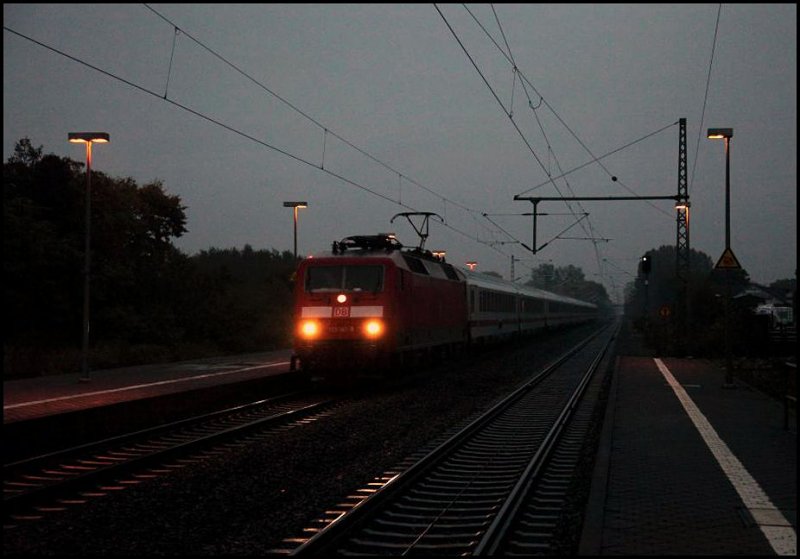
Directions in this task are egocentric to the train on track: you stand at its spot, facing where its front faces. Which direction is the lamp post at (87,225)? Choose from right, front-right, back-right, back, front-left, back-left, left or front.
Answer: front-right

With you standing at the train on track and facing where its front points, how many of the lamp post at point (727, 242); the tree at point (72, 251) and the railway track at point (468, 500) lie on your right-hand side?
1

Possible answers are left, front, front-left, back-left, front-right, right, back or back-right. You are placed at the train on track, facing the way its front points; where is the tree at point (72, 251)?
right

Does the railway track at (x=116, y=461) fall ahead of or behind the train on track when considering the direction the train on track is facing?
ahead

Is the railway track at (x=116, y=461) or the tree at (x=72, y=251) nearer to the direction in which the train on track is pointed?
the railway track

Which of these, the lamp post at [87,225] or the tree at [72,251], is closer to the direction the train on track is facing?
the lamp post

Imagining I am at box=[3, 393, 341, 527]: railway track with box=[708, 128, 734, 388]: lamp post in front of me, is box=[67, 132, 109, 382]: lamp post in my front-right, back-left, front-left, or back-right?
front-left

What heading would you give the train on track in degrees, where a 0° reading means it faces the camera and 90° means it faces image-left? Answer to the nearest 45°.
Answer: approximately 45°

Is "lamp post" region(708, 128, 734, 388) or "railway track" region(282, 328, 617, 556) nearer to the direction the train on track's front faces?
the railway track
